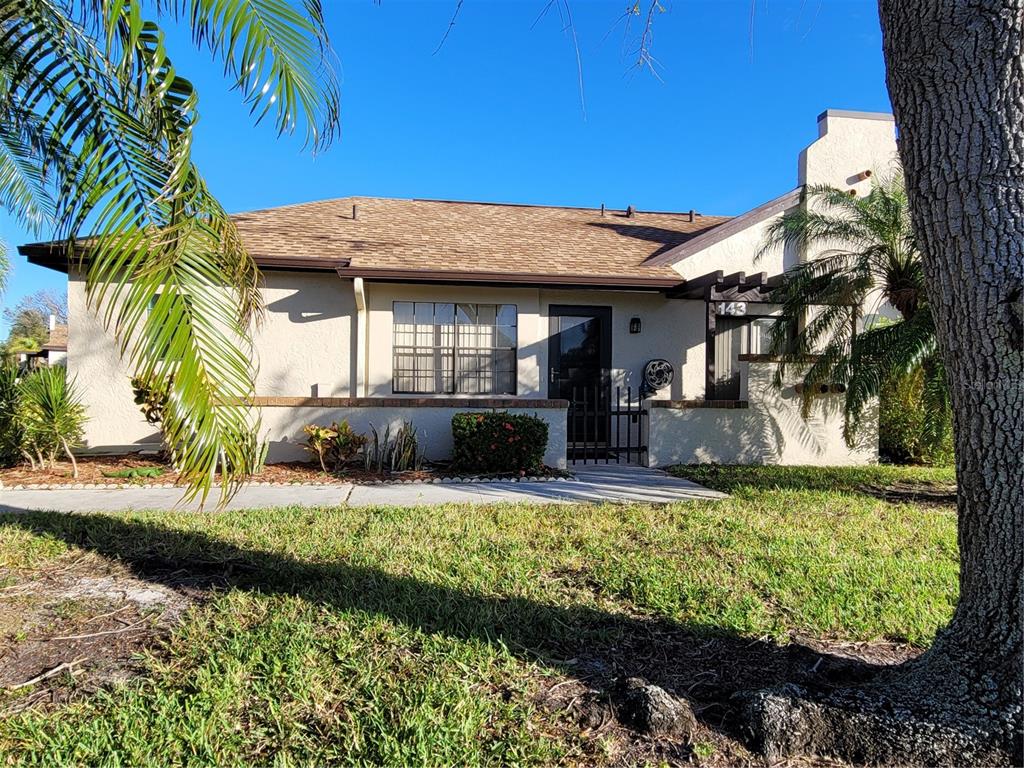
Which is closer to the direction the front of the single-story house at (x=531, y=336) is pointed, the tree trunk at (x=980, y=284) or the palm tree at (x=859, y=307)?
the tree trunk

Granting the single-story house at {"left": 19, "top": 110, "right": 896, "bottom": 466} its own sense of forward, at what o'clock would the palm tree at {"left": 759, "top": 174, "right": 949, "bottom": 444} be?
The palm tree is roughly at 10 o'clock from the single-story house.

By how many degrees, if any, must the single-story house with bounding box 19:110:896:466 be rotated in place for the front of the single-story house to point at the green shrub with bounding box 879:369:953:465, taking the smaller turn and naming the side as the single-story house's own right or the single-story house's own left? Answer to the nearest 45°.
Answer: approximately 90° to the single-story house's own left

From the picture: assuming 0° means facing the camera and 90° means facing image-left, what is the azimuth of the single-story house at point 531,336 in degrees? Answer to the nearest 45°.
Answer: approximately 0°

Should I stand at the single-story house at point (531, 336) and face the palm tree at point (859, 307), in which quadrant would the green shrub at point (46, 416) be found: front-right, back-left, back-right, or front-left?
back-right

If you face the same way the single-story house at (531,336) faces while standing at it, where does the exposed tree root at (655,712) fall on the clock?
The exposed tree root is roughly at 12 o'clock from the single-story house.

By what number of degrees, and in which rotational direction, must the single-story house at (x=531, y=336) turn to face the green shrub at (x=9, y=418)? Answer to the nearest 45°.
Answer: approximately 90° to its right

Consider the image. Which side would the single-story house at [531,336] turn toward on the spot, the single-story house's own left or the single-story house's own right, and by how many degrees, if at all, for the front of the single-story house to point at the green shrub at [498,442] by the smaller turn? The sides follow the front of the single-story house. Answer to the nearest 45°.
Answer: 0° — it already faces it

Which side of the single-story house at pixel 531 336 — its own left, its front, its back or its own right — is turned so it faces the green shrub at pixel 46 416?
right

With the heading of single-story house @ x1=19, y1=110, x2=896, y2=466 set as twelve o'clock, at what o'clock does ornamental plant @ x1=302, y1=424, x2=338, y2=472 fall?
The ornamental plant is roughly at 2 o'clock from the single-story house.

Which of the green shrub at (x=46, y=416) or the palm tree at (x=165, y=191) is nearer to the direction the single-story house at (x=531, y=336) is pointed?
the palm tree
